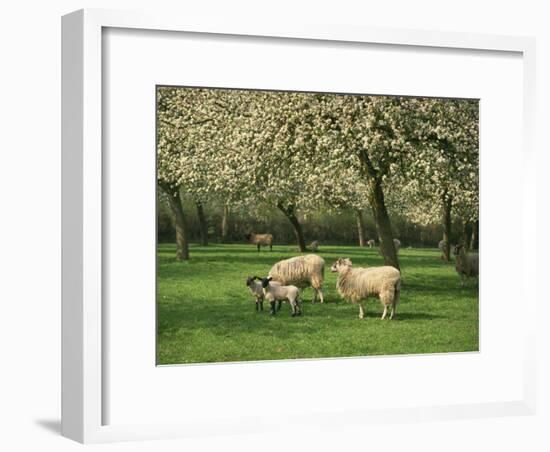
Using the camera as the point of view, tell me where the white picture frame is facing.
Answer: facing the viewer and to the right of the viewer
